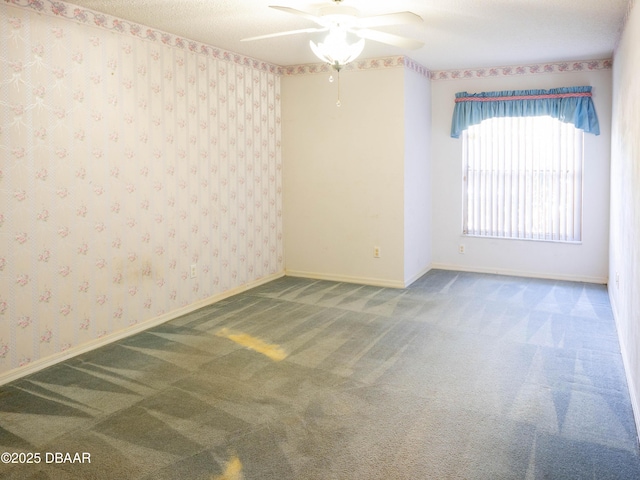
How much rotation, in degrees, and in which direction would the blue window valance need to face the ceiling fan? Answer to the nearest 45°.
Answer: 0° — it already faces it

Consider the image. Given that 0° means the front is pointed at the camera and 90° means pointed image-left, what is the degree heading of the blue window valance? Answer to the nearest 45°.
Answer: approximately 0°
